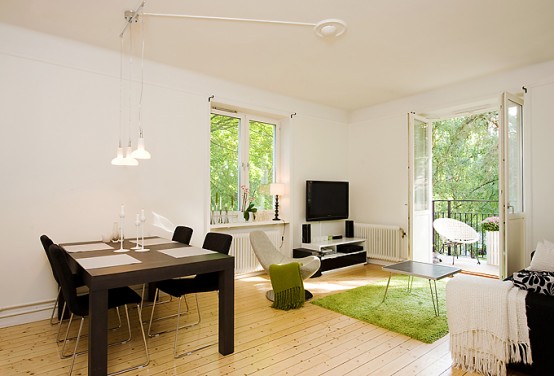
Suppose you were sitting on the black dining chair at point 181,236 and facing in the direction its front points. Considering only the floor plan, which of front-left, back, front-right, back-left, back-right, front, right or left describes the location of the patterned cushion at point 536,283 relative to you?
left

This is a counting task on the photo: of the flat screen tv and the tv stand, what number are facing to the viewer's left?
0

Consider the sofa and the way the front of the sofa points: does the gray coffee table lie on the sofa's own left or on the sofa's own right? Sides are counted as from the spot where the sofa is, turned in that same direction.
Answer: on the sofa's own right

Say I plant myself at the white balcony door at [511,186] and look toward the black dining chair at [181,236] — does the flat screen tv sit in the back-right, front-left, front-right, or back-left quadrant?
front-right

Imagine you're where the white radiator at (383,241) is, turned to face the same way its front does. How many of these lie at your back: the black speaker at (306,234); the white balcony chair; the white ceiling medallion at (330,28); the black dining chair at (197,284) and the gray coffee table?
1

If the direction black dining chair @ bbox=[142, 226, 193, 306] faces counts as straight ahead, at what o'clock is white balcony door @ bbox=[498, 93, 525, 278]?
The white balcony door is roughly at 8 o'clock from the black dining chair.

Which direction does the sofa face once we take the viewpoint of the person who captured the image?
facing to the left of the viewer

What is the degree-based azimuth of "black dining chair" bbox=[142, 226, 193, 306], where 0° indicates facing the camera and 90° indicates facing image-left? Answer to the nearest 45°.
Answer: approximately 45°

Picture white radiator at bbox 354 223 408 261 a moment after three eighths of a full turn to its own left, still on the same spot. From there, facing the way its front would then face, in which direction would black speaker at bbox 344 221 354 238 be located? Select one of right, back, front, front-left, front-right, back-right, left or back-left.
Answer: back

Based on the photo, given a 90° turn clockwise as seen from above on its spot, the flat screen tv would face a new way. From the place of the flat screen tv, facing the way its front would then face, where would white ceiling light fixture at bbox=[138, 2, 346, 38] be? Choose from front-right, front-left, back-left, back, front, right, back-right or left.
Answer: front-left

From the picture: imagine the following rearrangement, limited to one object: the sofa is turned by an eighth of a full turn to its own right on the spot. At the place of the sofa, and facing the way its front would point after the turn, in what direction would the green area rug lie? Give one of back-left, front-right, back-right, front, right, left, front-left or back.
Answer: front

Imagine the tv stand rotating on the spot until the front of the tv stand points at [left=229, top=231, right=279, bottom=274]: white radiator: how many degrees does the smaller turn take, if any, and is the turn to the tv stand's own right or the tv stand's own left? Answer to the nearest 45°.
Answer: approximately 90° to the tv stand's own right

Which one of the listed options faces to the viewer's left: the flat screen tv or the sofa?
the sofa

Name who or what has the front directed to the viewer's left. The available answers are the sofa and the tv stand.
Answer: the sofa

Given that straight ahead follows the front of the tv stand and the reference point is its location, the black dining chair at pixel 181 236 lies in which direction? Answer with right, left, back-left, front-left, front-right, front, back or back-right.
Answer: right

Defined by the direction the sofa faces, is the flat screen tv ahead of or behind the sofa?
ahead

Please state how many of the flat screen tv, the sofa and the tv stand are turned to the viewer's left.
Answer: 1
